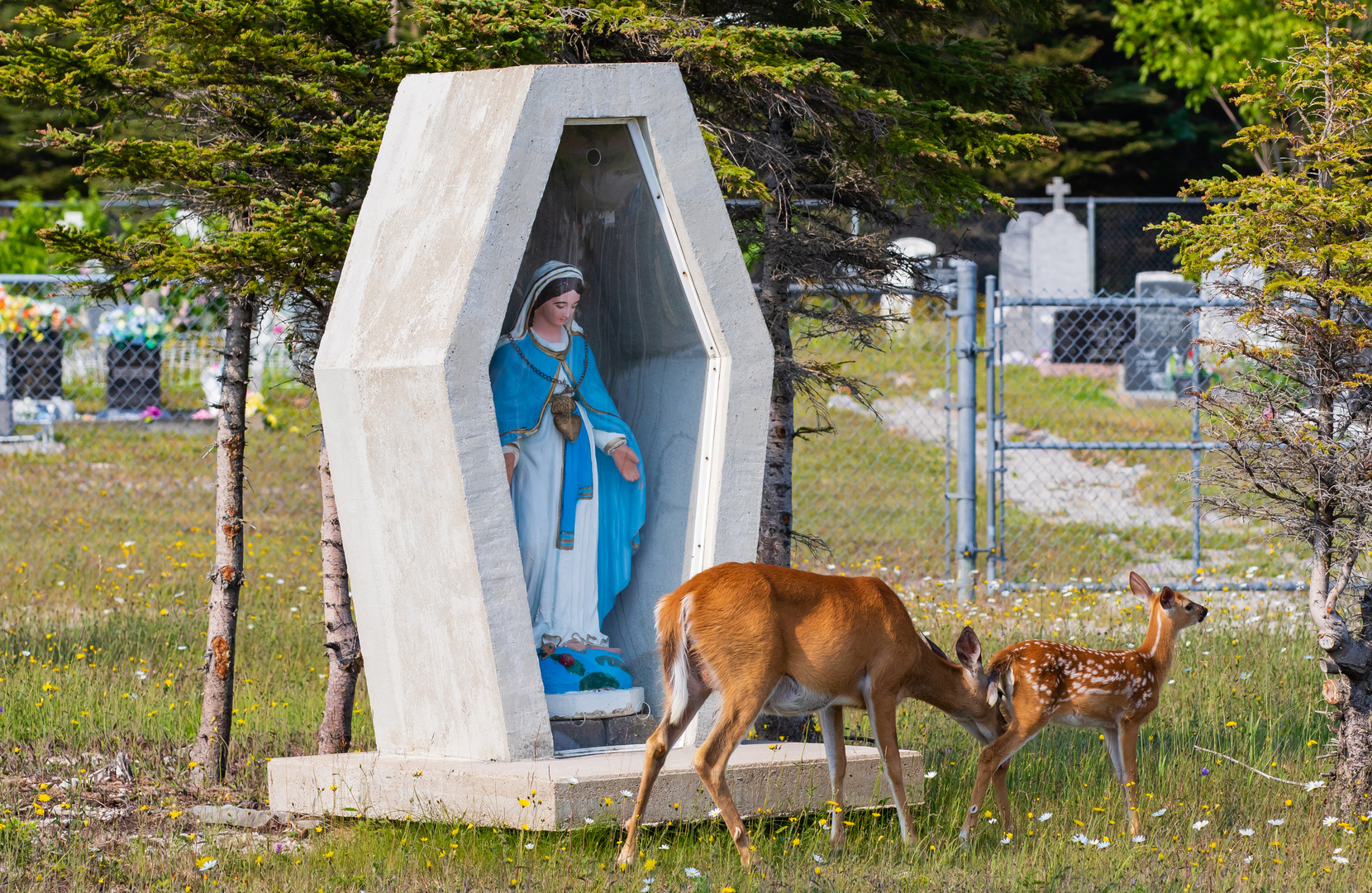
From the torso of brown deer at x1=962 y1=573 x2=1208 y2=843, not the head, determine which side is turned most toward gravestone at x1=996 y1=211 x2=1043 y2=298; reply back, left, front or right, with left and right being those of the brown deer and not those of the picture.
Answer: left

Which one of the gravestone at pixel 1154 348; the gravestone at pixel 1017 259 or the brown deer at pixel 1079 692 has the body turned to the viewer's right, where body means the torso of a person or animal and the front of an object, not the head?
the brown deer

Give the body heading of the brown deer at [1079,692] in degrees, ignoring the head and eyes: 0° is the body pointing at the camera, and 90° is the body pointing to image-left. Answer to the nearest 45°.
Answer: approximately 270°

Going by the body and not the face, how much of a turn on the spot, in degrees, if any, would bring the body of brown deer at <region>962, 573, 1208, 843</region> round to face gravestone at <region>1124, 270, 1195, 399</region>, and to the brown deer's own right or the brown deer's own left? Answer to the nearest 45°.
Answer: approximately 90° to the brown deer's own left

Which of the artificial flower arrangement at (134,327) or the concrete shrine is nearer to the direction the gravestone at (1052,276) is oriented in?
the concrete shrine

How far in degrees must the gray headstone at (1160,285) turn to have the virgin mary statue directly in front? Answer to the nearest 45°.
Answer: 0° — it already faces it

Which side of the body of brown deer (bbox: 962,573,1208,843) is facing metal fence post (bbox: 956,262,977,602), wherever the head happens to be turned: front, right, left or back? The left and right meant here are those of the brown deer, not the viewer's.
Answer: left

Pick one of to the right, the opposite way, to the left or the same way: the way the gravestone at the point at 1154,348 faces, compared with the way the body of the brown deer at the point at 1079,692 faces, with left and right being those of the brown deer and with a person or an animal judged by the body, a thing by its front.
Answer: to the right
